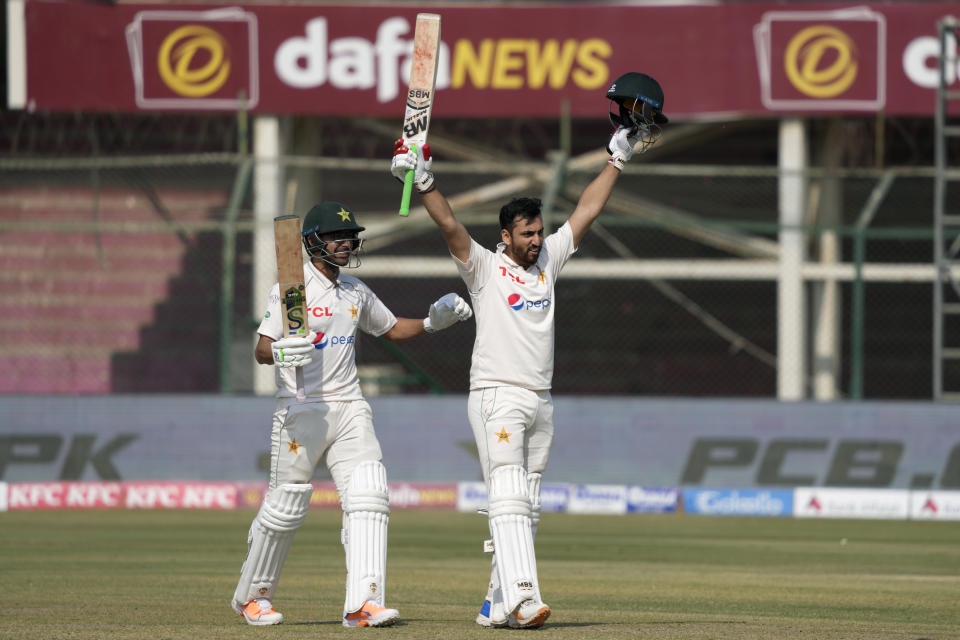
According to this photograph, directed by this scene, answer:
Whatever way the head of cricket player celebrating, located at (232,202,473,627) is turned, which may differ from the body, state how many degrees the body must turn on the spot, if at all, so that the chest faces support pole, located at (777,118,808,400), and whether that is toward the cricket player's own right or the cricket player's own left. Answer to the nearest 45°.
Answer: approximately 90° to the cricket player's own left

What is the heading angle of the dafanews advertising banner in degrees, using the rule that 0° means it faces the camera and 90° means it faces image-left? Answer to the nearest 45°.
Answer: approximately 0°

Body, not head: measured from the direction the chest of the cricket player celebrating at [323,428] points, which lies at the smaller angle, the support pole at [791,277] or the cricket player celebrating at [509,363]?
the cricket player celebrating

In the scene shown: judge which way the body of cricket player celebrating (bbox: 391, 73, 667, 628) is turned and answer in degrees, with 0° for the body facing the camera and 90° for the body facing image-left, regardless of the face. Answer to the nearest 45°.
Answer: approximately 315°

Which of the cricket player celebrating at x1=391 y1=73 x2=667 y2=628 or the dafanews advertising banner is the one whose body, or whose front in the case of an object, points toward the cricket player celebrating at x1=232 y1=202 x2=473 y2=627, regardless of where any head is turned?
the dafanews advertising banner

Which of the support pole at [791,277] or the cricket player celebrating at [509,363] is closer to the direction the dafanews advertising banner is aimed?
the cricket player celebrating

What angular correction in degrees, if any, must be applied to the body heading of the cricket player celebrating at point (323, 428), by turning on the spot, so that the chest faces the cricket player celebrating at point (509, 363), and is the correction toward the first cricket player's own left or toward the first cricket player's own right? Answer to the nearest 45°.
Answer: approximately 45° to the first cricket player's own left

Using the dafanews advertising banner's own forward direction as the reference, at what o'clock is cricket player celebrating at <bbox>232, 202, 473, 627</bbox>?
The cricket player celebrating is roughly at 12 o'clock from the dafanews advertising banner.

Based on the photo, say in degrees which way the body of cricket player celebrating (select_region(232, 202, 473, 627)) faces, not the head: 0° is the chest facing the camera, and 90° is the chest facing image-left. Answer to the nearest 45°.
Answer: approximately 315°

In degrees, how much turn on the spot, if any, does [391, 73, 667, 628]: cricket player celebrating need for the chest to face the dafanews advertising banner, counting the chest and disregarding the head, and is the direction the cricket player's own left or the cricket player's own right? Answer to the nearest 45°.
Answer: approximately 135° to the cricket player's own left

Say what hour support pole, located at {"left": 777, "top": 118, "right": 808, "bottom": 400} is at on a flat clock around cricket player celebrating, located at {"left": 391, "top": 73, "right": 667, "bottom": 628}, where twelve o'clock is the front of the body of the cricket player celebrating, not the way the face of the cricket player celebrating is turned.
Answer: The support pole is roughly at 8 o'clock from the cricket player celebrating.
